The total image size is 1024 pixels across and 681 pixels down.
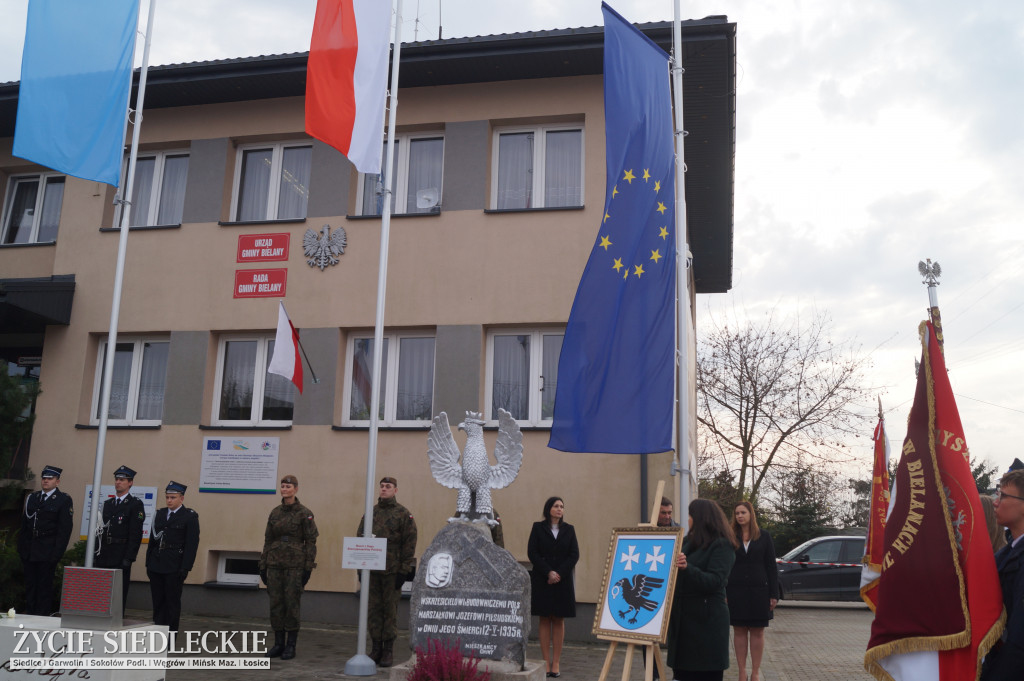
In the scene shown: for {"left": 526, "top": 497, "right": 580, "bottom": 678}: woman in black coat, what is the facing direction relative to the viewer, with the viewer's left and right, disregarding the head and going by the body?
facing the viewer

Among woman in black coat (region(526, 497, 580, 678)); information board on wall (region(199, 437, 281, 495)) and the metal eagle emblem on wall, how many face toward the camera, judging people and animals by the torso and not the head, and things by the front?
3

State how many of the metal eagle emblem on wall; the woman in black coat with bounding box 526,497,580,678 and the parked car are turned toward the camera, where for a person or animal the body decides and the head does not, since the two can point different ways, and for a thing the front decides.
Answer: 2

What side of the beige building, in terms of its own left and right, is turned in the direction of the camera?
front

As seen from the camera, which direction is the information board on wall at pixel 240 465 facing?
toward the camera

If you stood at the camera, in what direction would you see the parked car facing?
facing to the left of the viewer

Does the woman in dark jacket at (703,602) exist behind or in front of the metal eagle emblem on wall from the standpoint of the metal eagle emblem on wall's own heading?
in front

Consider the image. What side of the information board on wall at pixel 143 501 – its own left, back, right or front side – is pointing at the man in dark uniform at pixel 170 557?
front

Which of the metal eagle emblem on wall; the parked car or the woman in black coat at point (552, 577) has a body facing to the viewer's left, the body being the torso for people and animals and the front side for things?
the parked car

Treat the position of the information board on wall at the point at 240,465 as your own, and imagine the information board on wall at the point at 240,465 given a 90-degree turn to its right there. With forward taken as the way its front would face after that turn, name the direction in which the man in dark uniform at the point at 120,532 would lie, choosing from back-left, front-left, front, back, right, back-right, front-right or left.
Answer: front-left
